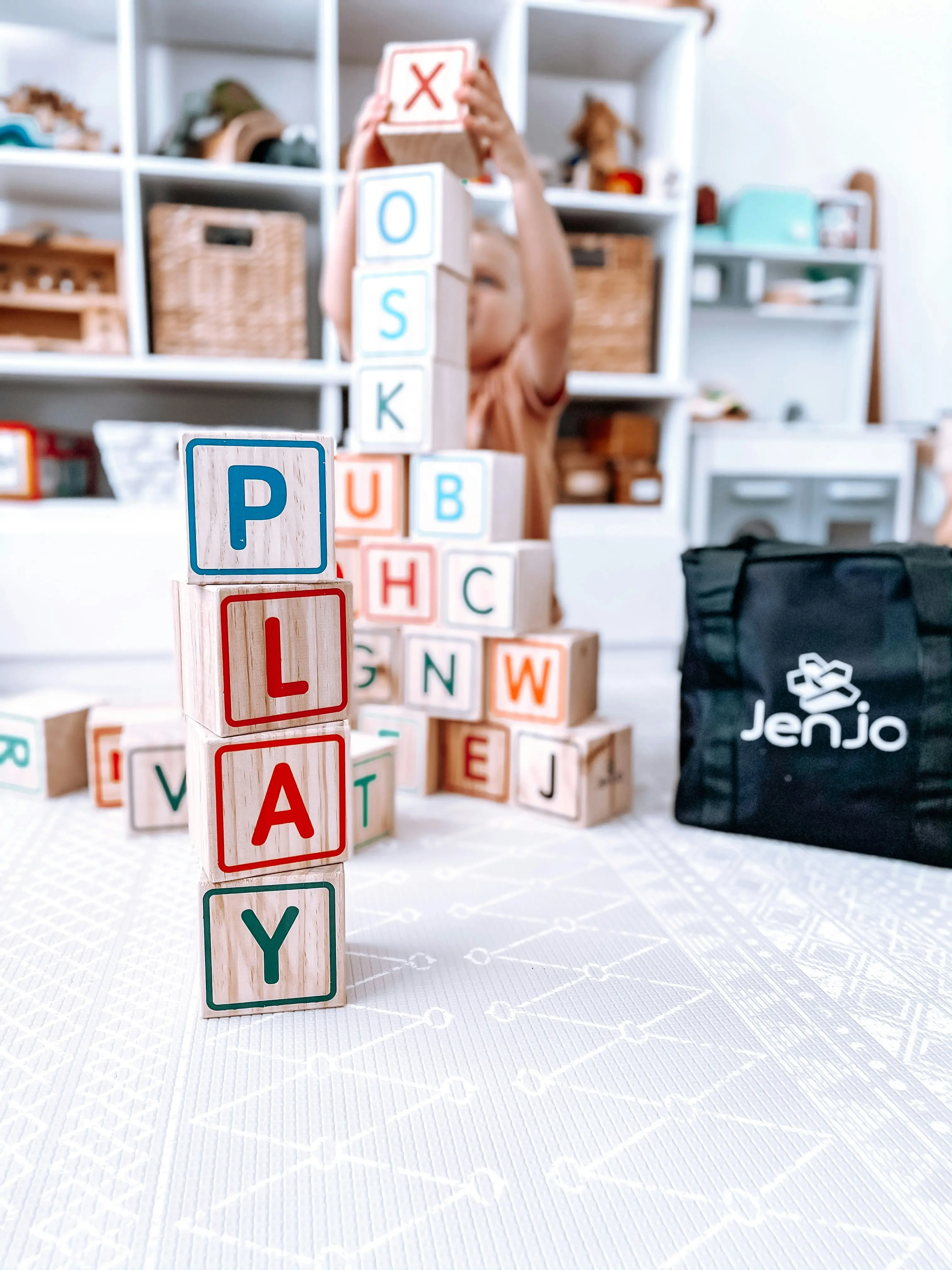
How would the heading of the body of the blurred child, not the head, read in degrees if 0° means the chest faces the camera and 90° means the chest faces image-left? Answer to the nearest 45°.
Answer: approximately 0°

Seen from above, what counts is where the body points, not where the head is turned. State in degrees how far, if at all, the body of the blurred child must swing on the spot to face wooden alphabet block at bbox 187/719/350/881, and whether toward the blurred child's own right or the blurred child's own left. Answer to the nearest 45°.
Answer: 0° — they already face it

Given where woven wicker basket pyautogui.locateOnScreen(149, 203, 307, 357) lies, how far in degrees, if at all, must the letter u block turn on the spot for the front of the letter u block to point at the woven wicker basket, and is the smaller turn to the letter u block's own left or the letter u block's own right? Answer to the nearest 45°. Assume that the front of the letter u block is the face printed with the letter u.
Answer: approximately 180°

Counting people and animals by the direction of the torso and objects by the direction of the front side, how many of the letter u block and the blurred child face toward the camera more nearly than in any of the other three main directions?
2

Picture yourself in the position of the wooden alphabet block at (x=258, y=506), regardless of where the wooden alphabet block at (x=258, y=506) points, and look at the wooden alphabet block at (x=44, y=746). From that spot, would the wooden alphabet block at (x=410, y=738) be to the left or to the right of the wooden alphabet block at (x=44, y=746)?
right

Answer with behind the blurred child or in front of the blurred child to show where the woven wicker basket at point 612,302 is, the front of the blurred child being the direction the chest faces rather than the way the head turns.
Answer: behind
